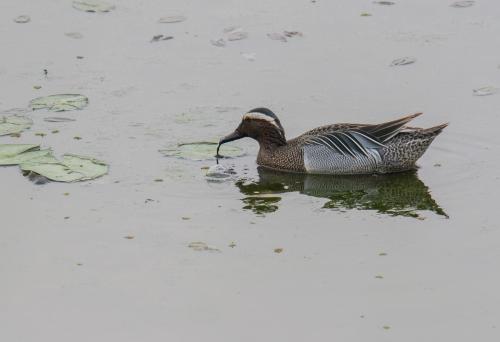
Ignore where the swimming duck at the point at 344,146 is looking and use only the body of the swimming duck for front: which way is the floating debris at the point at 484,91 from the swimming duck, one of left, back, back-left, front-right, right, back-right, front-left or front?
back-right

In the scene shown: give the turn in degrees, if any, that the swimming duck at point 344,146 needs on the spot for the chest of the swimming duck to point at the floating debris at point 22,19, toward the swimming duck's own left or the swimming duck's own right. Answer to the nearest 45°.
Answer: approximately 45° to the swimming duck's own right

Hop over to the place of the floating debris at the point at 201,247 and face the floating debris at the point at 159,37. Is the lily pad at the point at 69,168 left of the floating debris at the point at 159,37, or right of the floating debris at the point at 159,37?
left

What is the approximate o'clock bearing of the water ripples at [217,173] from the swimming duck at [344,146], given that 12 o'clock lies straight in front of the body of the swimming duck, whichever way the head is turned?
The water ripples is roughly at 11 o'clock from the swimming duck.

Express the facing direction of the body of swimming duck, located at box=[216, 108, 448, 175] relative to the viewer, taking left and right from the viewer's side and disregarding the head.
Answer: facing to the left of the viewer

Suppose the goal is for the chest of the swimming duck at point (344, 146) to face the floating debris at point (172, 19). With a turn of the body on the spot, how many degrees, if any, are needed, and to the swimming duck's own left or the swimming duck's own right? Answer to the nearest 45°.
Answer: approximately 45° to the swimming duck's own right

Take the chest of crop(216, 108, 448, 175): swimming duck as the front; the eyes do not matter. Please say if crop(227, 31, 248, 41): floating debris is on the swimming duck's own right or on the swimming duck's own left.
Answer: on the swimming duck's own right

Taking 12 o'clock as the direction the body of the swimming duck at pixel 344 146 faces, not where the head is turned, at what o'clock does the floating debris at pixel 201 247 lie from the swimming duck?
The floating debris is roughly at 10 o'clock from the swimming duck.

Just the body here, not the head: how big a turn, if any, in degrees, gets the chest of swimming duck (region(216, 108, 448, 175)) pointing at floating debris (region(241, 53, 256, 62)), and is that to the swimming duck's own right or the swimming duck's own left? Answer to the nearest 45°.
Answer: approximately 45° to the swimming duck's own right
